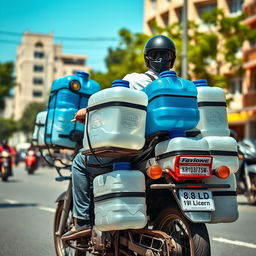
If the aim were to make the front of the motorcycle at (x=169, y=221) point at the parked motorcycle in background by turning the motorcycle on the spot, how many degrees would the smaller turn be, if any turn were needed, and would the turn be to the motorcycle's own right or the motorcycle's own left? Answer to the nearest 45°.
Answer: approximately 45° to the motorcycle's own right

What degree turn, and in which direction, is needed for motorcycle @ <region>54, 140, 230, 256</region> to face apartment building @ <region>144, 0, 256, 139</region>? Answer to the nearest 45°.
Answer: approximately 45° to its right

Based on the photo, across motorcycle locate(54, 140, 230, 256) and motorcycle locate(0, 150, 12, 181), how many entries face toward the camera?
1

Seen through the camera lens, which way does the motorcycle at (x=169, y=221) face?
facing away from the viewer and to the left of the viewer

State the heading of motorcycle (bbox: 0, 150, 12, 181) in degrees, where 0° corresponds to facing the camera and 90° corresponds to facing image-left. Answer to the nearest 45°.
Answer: approximately 0°
